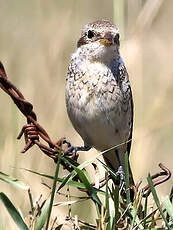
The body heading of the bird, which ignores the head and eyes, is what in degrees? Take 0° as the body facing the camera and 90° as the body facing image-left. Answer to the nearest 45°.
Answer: approximately 0°
